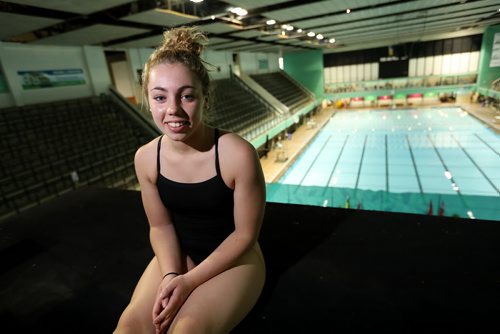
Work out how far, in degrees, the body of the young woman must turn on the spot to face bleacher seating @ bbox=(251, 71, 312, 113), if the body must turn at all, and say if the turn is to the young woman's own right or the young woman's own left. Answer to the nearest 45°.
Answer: approximately 135° to the young woman's own right

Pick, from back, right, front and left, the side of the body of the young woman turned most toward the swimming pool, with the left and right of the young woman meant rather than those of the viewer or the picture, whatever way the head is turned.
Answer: back

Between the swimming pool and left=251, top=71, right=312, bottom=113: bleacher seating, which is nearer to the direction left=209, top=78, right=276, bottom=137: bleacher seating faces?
the swimming pool

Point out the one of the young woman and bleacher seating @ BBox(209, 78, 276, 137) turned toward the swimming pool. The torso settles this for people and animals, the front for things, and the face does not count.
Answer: the bleacher seating

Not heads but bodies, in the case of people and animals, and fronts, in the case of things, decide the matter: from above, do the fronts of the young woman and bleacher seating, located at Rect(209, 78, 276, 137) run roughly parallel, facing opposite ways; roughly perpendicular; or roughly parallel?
roughly perpendicular

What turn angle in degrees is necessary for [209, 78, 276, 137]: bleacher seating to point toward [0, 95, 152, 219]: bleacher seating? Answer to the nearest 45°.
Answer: approximately 90° to its right

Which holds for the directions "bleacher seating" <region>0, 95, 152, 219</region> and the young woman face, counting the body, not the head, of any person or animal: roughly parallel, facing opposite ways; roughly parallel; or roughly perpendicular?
roughly perpendicular

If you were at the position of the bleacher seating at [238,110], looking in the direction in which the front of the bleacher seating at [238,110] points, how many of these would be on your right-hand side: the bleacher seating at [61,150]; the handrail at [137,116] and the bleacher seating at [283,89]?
2

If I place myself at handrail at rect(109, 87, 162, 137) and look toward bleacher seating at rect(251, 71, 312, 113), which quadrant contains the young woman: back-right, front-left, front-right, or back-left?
back-right

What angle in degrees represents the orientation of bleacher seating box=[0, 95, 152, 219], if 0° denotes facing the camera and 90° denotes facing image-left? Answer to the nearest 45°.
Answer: approximately 315°
